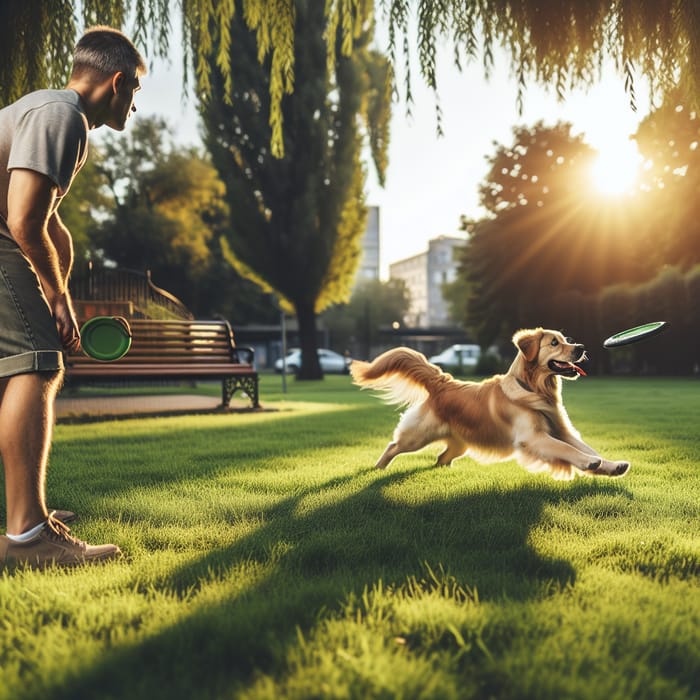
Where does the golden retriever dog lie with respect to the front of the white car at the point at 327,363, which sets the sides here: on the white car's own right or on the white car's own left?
on the white car's own left

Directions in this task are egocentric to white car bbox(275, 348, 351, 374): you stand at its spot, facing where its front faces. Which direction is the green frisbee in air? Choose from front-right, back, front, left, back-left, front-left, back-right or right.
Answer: left

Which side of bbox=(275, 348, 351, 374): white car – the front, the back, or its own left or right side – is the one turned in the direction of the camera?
left

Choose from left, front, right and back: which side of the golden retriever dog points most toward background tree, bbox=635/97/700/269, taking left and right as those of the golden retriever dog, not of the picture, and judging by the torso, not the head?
left

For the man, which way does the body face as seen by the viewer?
to the viewer's right

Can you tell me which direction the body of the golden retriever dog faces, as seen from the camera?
to the viewer's right

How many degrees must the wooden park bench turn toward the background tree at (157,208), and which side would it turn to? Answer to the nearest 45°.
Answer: approximately 180°

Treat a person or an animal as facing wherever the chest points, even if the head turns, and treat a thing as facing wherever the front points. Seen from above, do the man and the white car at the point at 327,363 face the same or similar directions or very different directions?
very different directions
